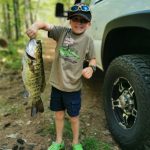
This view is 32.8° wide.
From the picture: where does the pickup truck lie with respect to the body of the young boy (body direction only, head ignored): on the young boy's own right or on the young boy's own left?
on the young boy's own left
